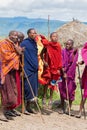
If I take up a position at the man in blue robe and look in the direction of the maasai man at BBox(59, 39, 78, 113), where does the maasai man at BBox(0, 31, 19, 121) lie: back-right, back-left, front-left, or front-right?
back-right

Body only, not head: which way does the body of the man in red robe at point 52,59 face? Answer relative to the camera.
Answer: toward the camera

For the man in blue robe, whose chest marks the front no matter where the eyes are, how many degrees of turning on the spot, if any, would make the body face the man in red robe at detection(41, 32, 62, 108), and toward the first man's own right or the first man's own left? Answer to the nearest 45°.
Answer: approximately 90° to the first man's own left

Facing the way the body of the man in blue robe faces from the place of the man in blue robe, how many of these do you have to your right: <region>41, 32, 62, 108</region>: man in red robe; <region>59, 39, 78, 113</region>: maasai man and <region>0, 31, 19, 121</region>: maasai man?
1

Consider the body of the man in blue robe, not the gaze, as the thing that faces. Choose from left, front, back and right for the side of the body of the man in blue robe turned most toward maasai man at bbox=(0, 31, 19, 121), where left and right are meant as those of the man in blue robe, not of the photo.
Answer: right

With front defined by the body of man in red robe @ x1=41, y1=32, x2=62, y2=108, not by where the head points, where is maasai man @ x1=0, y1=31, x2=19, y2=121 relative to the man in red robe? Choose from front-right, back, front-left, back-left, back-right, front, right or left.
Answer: front-right

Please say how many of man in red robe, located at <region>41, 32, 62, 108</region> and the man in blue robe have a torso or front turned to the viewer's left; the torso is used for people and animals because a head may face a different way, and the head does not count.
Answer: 0

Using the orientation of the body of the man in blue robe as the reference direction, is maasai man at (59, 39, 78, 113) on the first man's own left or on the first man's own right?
on the first man's own left

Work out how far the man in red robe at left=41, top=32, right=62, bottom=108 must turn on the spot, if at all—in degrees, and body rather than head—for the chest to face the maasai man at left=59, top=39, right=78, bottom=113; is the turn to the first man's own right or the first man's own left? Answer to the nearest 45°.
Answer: approximately 90° to the first man's own left

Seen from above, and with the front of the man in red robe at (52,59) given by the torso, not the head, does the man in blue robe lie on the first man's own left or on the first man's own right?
on the first man's own right

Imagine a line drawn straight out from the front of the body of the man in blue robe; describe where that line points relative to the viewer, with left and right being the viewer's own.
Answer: facing the viewer and to the right of the viewer
